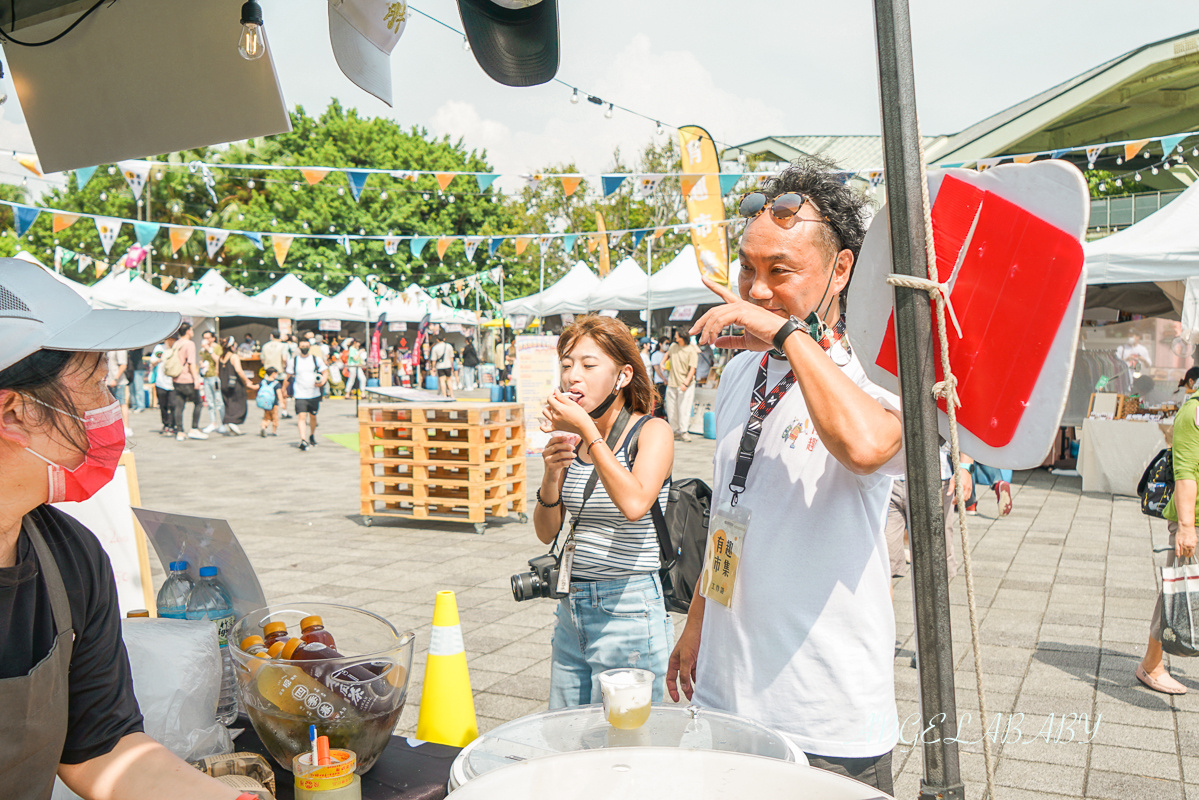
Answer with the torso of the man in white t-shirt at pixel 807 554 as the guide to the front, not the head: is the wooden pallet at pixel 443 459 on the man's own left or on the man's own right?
on the man's own right

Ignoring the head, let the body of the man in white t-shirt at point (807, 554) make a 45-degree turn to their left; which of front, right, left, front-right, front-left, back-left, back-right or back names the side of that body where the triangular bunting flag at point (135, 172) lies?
back-right

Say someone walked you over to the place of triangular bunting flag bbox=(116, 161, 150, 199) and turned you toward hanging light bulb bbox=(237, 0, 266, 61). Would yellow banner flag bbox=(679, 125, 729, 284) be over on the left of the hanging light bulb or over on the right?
left

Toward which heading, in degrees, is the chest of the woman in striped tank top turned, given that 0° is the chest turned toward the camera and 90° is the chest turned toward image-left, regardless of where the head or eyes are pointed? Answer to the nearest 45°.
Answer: approximately 45°
